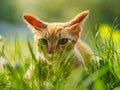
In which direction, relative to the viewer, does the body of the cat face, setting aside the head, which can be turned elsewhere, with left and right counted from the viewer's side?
facing the viewer and to the left of the viewer
